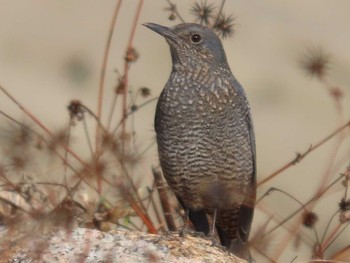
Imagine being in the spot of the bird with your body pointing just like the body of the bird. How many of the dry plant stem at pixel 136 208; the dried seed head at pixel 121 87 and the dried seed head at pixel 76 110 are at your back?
0

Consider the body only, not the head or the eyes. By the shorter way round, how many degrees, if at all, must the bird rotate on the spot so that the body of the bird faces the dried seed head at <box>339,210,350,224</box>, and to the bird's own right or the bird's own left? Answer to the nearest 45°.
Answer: approximately 90° to the bird's own left

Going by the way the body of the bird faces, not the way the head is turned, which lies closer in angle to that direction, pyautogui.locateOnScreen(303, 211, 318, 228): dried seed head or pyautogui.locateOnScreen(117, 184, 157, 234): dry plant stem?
the dry plant stem

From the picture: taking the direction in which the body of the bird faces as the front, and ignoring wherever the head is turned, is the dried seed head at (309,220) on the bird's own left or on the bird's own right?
on the bird's own left

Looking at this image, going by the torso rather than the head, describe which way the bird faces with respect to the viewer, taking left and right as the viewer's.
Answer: facing the viewer and to the left of the viewer
